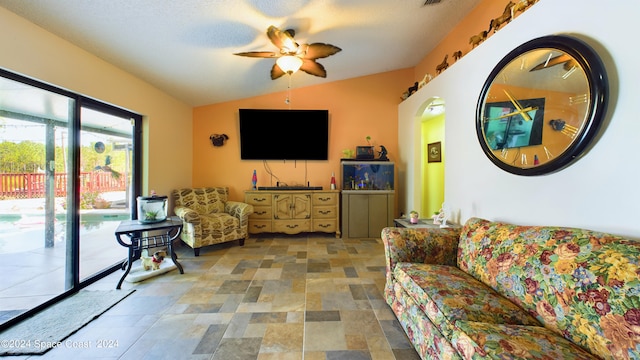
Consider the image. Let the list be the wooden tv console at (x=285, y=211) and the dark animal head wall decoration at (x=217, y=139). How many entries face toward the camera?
2

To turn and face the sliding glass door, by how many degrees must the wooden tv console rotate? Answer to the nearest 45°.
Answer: approximately 45° to its right

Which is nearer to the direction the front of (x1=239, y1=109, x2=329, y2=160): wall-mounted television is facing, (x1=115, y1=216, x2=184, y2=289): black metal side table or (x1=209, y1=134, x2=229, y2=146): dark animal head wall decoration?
the black metal side table

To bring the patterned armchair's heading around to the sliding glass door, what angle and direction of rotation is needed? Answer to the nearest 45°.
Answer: approximately 90° to its right

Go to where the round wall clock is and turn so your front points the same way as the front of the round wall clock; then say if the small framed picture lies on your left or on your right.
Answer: on your right

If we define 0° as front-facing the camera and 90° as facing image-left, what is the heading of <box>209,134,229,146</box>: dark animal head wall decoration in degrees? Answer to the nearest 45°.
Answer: approximately 0°

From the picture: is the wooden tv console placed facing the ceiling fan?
yes

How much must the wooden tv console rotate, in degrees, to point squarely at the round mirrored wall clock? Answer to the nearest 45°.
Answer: approximately 45° to its left

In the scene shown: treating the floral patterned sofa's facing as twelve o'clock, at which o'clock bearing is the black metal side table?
The black metal side table is roughly at 1 o'clock from the floral patterned sofa.

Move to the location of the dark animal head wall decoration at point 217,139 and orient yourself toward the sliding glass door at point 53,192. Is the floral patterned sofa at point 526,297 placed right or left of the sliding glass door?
left

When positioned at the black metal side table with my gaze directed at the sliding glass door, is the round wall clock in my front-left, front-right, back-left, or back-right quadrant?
back-left

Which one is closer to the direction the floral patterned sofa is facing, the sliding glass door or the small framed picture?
the sliding glass door

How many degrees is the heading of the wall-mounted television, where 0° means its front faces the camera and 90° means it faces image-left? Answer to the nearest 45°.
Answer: approximately 0°
